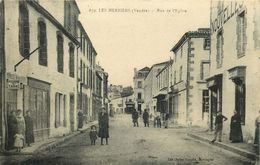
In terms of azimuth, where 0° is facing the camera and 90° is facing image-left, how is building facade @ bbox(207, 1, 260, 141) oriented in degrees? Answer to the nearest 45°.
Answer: approximately 45°

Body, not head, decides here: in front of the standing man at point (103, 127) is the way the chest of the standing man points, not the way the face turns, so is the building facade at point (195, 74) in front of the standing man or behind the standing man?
behind

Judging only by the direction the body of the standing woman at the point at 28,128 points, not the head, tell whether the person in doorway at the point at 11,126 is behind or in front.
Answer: in front

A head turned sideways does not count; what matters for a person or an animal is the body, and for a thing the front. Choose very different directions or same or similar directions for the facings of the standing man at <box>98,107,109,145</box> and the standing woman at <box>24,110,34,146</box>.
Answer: same or similar directions

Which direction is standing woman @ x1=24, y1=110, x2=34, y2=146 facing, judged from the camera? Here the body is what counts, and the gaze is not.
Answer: toward the camera

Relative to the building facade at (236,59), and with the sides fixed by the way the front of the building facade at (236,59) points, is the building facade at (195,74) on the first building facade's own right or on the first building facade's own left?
on the first building facade's own right

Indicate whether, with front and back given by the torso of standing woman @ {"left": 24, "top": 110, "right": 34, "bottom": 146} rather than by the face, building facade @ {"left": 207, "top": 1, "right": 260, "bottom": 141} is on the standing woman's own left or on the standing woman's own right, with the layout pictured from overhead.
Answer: on the standing woman's own left

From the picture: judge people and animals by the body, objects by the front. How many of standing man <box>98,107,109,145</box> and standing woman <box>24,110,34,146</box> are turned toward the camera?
2
